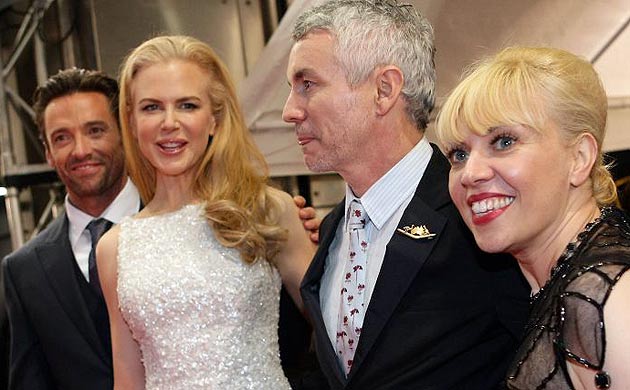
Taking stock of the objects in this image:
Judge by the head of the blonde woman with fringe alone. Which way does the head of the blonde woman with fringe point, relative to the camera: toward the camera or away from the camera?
toward the camera

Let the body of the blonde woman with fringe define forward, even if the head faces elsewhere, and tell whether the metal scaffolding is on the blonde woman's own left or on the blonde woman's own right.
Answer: on the blonde woman's own right

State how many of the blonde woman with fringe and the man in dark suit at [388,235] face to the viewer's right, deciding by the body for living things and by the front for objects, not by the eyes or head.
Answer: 0

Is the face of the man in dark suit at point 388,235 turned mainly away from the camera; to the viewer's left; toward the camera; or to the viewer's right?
to the viewer's left

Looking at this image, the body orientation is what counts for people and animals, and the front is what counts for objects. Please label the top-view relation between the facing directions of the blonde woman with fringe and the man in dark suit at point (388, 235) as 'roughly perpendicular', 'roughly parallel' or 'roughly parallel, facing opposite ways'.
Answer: roughly parallel

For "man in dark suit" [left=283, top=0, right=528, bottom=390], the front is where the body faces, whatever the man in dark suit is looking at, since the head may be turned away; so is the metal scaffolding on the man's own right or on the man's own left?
on the man's own right

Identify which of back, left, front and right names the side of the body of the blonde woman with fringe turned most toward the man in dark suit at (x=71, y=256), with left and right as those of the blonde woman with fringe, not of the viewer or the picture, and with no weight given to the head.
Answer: right

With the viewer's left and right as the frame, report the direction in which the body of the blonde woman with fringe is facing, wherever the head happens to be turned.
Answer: facing the viewer and to the left of the viewer

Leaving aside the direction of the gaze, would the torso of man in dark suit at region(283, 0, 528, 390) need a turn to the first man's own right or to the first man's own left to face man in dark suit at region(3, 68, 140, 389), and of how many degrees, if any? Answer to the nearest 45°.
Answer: approximately 90° to the first man's own right

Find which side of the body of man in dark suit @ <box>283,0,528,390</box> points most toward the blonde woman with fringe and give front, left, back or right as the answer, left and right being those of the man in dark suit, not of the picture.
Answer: left
